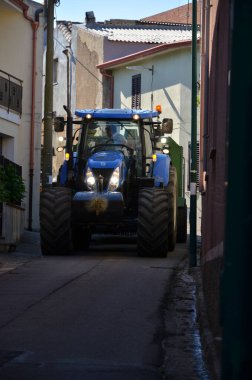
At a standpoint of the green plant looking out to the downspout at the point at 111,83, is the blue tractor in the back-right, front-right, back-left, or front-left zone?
front-right

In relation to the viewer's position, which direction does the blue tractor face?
facing the viewer

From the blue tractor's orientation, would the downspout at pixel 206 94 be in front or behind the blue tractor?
in front

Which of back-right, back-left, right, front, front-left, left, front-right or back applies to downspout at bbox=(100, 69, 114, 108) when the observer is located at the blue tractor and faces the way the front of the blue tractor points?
back
